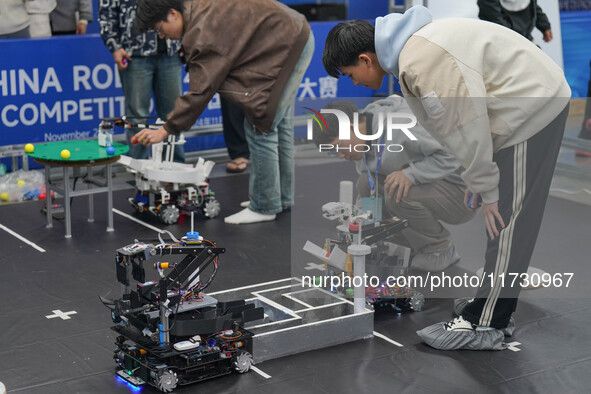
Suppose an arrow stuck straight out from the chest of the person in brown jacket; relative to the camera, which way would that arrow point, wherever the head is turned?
to the viewer's left

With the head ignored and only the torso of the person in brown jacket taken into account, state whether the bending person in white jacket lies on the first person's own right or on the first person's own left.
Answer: on the first person's own left

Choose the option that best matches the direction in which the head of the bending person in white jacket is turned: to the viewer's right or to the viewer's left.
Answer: to the viewer's left

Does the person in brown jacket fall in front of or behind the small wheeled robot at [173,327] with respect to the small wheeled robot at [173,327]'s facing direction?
behind

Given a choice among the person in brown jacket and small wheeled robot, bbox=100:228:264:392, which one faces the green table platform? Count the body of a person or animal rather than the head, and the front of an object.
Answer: the person in brown jacket

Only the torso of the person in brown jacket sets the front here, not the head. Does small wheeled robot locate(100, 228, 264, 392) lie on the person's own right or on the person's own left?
on the person's own left

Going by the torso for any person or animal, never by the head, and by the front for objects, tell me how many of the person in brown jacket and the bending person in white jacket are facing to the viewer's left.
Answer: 2

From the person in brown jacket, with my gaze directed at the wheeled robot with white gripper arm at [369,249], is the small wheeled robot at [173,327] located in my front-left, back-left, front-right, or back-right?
front-right

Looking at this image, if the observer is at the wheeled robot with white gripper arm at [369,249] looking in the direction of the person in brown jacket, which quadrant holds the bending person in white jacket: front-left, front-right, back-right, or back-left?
back-right

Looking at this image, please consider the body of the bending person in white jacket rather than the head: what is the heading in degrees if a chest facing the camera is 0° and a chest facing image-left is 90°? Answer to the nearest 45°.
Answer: approximately 90°
